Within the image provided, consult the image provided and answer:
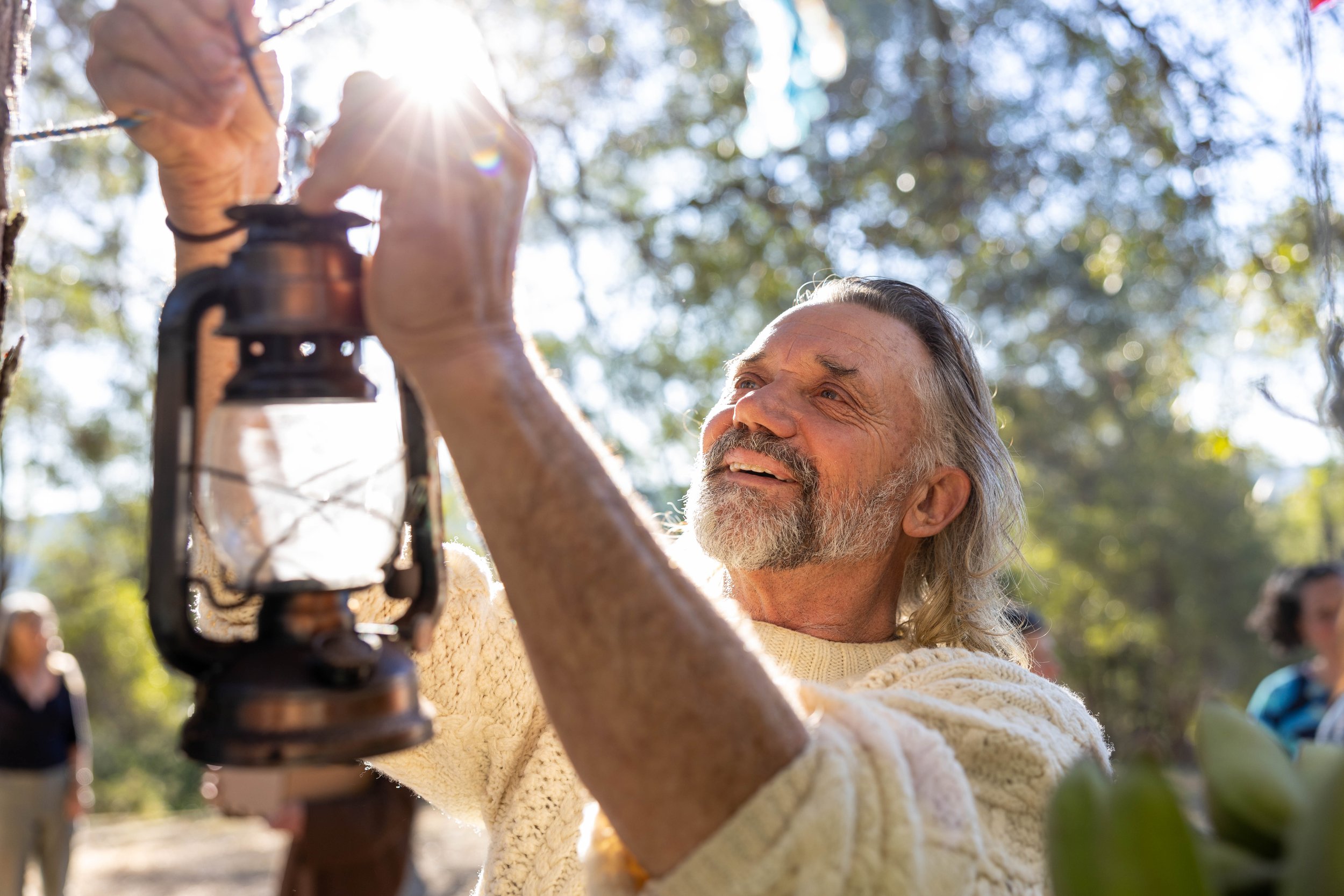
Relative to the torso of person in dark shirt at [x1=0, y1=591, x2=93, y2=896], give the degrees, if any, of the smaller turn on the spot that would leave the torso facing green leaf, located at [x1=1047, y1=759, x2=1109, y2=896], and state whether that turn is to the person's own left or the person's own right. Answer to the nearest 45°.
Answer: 0° — they already face it

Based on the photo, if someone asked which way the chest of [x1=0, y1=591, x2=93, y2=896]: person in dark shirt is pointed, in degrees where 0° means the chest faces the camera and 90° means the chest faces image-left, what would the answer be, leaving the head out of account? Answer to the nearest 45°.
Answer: approximately 0°

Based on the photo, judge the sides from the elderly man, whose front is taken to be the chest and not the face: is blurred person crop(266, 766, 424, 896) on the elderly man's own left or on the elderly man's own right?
on the elderly man's own right

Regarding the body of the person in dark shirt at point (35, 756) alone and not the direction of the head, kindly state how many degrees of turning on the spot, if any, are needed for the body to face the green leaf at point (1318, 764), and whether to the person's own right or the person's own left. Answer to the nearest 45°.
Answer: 0° — they already face it
